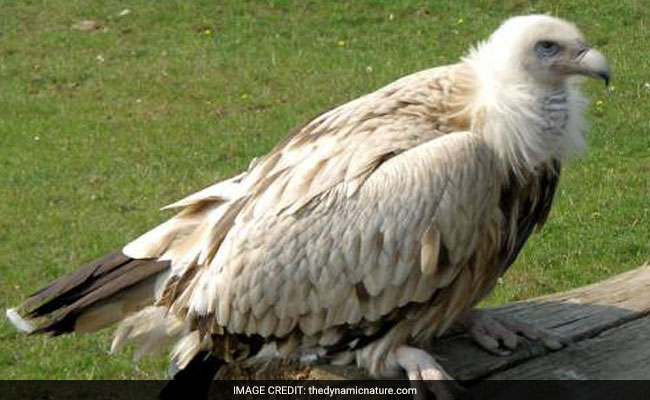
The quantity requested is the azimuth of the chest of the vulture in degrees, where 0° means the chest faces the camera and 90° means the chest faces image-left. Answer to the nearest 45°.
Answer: approximately 270°
